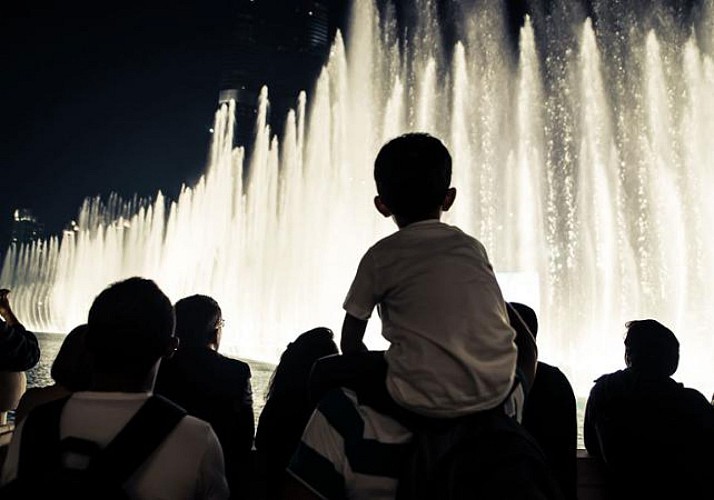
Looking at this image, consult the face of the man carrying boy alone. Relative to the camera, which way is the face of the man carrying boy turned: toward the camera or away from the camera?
away from the camera

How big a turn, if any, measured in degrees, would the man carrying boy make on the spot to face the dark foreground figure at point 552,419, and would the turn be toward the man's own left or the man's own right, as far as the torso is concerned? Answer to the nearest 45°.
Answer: approximately 45° to the man's own right

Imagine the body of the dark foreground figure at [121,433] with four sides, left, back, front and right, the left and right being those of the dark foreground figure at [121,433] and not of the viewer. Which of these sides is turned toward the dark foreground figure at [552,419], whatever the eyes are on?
right

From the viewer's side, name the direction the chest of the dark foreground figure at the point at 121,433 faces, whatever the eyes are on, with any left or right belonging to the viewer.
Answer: facing away from the viewer

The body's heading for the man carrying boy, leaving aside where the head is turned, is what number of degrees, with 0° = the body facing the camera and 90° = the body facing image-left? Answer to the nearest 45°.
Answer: approximately 180°

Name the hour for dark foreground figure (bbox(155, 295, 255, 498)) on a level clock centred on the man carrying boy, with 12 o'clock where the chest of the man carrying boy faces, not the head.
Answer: The dark foreground figure is roughly at 11 o'clock from the man carrying boy.

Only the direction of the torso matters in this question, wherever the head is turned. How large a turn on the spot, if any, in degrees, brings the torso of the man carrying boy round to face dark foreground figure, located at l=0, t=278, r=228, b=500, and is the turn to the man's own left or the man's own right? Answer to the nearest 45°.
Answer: approximately 90° to the man's own left

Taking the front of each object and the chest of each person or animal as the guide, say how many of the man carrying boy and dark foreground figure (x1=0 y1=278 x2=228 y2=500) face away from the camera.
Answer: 2

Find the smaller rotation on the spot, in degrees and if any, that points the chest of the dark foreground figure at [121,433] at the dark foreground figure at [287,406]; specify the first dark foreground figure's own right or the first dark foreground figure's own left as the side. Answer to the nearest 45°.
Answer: approximately 45° to the first dark foreground figure's own right
